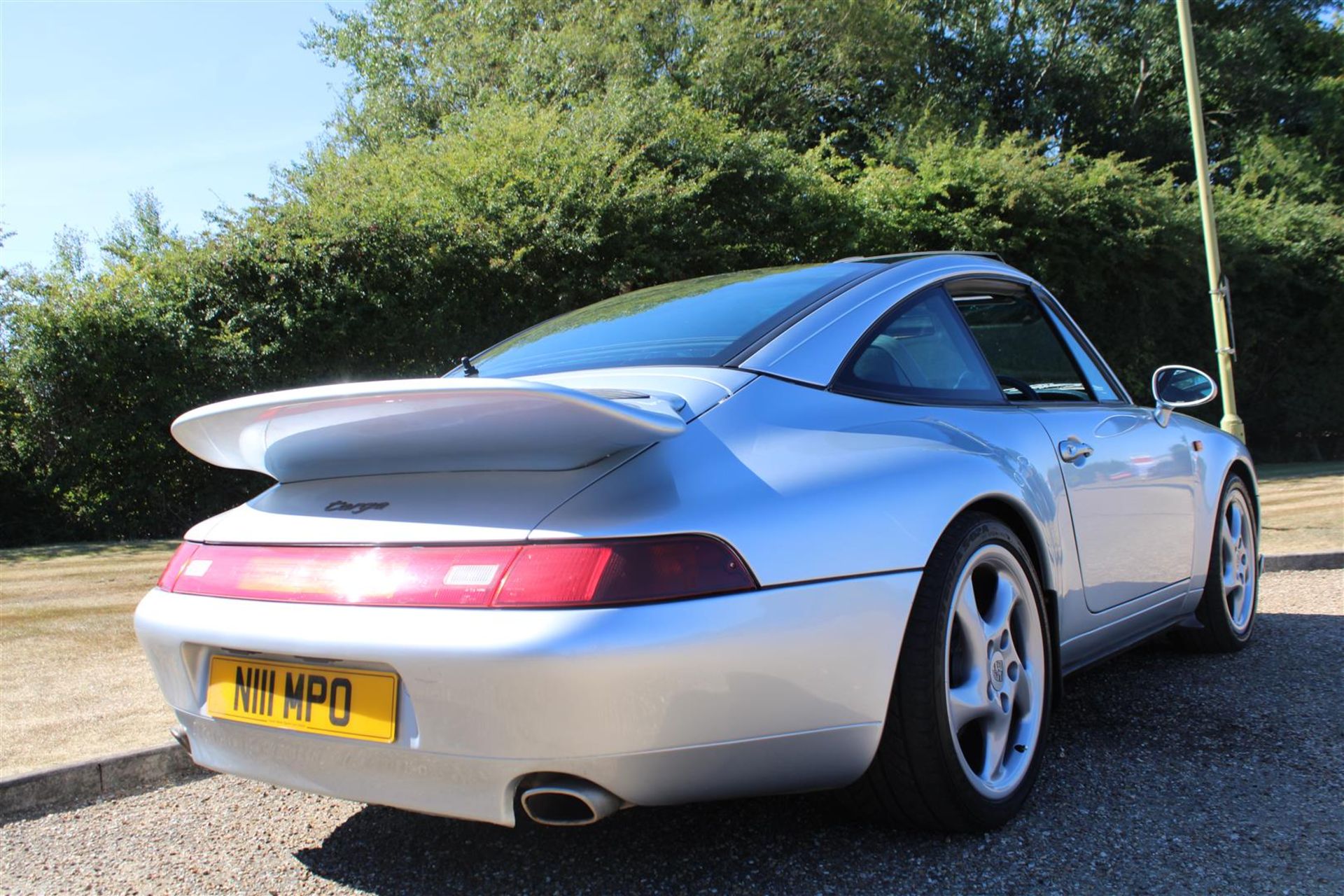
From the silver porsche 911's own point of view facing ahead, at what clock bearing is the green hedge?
The green hedge is roughly at 10 o'clock from the silver porsche 911.

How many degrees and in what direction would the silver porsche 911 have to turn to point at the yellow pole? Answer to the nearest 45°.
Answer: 0° — it already faces it

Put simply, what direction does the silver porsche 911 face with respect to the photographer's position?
facing away from the viewer and to the right of the viewer
